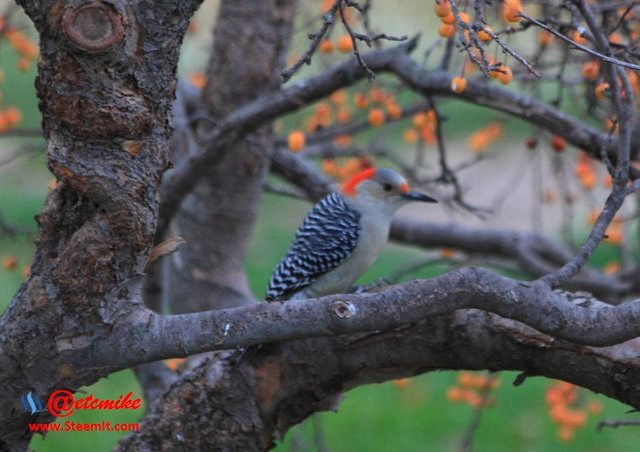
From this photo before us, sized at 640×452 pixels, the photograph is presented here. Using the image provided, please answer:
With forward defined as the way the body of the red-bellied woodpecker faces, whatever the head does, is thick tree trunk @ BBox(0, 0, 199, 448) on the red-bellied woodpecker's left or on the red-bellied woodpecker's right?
on the red-bellied woodpecker's right

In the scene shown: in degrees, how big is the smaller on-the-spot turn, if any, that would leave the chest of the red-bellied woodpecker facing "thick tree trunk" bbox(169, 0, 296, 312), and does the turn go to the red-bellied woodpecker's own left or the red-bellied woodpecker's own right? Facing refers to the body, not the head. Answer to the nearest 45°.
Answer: approximately 135° to the red-bellied woodpecker's own left

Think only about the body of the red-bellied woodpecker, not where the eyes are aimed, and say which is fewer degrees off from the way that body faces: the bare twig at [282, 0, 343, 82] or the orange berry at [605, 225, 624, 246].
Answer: the orange berry

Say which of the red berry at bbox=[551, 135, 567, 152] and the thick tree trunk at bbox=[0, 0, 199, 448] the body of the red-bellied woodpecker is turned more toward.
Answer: the red berry

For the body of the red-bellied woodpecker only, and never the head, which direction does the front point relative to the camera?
to the viewer's right
